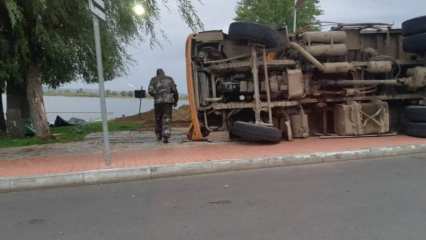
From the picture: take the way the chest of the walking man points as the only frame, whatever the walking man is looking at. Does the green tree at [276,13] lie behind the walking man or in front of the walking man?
in front

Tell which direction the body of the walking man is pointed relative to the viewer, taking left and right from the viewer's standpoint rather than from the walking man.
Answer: facing away from the viewer

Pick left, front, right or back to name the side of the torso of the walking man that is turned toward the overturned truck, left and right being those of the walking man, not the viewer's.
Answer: right

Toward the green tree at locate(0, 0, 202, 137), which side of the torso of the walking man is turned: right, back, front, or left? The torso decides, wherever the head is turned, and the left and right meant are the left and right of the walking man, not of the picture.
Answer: left

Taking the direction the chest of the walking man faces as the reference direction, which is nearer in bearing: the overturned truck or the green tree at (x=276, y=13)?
the green tree
